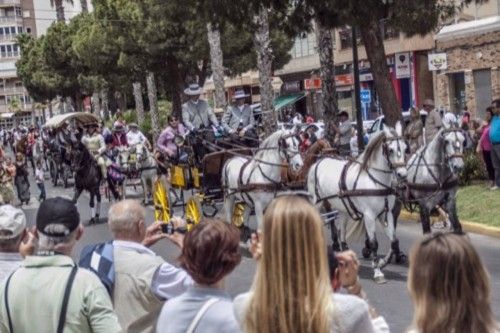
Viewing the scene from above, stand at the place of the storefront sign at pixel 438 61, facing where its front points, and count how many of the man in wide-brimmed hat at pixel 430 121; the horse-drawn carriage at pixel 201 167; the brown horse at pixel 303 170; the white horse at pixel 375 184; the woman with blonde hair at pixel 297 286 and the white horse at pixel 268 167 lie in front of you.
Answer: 6

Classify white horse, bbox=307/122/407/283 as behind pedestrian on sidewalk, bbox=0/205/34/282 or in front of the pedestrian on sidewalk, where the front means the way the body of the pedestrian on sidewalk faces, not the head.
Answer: in front

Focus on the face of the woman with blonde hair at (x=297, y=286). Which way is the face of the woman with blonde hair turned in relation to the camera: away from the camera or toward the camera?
away from the camera

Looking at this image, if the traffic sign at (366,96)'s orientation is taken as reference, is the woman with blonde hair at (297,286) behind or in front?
in front

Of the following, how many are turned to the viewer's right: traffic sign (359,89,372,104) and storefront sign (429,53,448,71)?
0

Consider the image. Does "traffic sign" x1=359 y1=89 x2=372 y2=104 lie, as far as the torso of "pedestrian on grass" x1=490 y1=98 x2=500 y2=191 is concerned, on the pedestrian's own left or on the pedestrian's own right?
on the pedestrian's own right

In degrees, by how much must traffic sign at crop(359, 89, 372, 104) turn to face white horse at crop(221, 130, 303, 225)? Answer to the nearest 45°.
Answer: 0° — it already faces it

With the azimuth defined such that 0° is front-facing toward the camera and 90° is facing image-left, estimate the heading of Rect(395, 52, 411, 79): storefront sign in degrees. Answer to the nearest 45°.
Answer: approximately 0°

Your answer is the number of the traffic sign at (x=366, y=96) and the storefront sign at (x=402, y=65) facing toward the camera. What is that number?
2

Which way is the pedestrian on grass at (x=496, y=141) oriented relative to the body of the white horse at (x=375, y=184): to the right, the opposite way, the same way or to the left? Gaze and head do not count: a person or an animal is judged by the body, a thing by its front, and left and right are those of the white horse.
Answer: to the right

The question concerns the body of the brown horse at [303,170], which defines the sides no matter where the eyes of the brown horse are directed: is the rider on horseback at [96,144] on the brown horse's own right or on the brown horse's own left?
on the brown horse's own left

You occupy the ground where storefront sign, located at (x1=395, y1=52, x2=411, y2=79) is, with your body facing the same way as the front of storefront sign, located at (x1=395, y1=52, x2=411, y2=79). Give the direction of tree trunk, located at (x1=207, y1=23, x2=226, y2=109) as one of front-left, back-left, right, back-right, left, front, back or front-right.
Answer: front-right

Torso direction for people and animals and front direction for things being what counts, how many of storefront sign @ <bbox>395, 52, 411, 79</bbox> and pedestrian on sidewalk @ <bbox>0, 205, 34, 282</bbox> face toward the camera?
1

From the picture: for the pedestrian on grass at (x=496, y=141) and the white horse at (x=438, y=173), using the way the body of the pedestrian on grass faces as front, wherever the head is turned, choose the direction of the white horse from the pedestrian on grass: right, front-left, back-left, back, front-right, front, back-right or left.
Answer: front-left

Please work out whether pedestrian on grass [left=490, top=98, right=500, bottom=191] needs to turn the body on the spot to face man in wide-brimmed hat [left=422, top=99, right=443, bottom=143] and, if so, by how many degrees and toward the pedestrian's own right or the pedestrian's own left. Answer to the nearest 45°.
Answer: approximately 45° to the pedestrian's own right

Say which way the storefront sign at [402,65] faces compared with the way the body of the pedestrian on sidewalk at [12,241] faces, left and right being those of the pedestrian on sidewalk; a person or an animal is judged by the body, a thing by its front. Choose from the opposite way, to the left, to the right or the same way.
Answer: the opposite way
